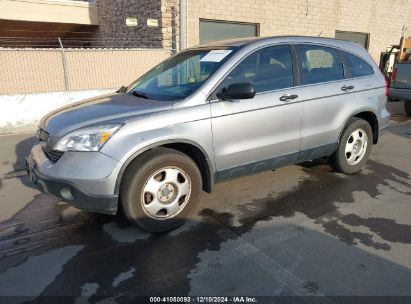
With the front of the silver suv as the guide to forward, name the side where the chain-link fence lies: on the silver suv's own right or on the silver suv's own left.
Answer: on the silver suv's own right

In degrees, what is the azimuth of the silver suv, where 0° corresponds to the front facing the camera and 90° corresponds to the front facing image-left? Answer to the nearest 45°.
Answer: approximately 45°
